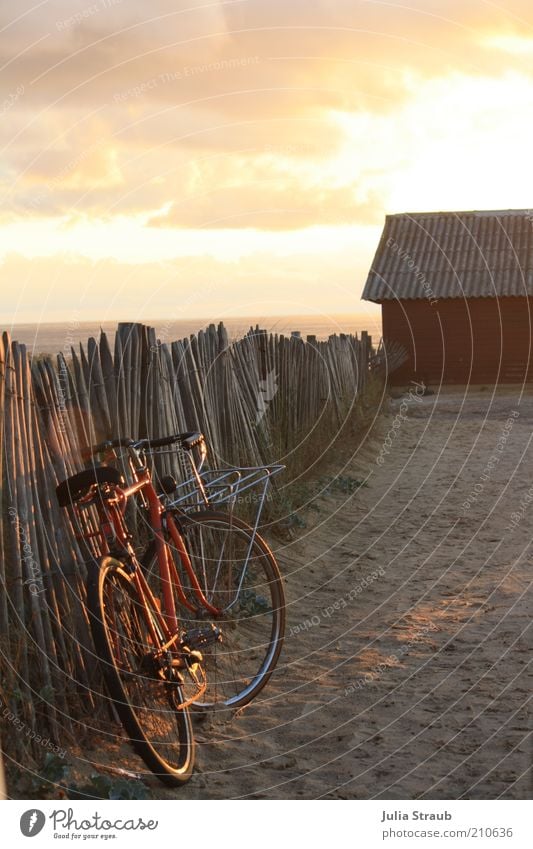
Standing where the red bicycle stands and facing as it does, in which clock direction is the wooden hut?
The wooden hut is roughly at 11 o'clock from the red bicycle.

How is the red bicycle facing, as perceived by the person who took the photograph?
facing away from the viewer and to the right of the viewer
